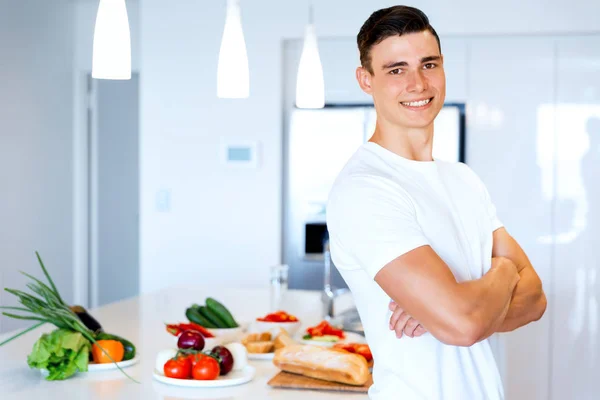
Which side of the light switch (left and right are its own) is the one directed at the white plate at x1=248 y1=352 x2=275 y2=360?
front

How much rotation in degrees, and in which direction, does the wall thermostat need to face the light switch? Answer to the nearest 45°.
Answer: approximately 90° to its right

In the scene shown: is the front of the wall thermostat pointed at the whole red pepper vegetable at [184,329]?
yes

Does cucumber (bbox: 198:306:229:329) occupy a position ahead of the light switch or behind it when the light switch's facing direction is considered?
ahead

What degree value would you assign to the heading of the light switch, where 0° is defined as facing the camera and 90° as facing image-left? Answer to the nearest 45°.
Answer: approximately 0°

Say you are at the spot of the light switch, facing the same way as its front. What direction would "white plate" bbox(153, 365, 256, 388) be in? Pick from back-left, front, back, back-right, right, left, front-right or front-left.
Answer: front

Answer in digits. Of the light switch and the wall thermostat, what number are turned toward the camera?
2

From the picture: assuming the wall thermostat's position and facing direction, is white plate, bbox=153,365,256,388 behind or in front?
in front

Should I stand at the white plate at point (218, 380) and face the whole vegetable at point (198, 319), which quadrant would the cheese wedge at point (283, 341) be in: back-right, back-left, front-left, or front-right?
front-right

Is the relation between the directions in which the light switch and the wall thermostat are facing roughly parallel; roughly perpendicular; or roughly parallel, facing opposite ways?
roughly parallel

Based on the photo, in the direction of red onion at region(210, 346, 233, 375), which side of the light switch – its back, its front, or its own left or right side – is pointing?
front

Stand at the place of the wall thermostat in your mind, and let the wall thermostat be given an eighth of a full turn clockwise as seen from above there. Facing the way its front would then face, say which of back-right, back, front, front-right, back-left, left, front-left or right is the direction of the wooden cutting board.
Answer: front-left

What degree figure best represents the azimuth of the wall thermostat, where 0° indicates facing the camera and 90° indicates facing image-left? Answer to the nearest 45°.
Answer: approximately 0°
